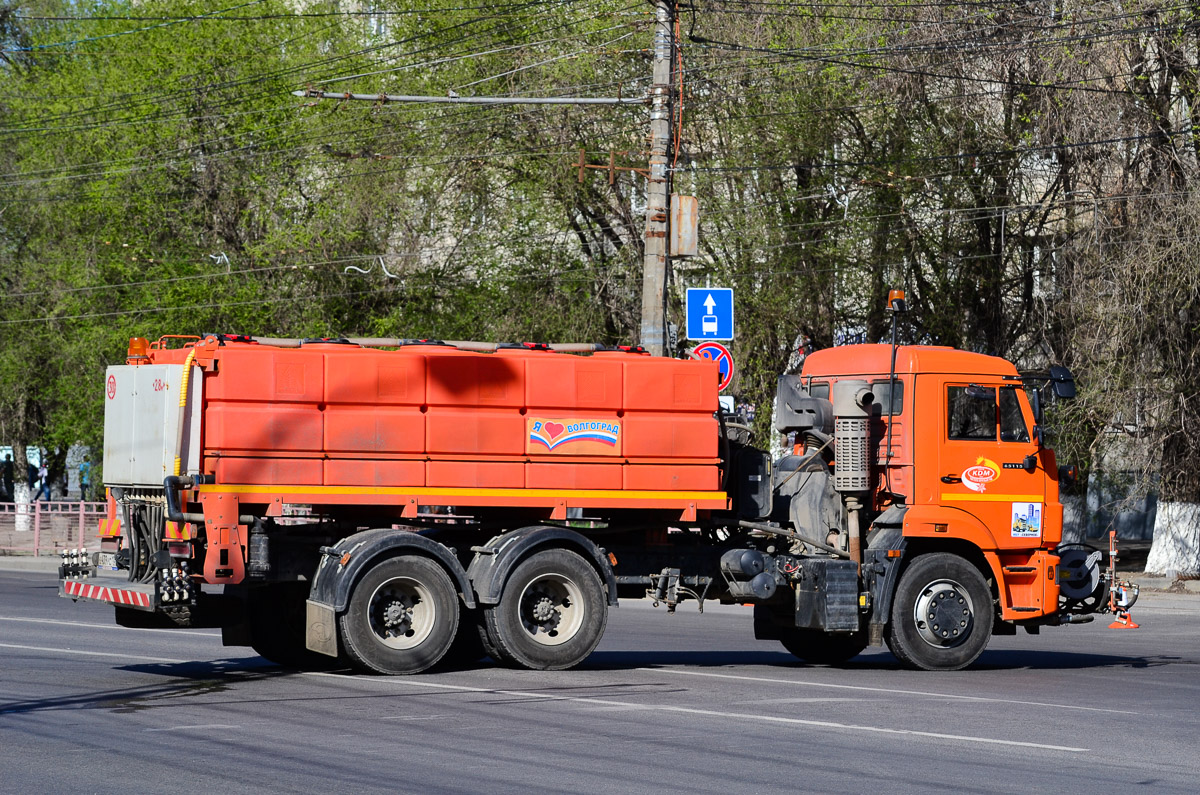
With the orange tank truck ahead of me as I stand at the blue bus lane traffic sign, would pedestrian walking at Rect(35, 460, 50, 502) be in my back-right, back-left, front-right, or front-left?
back-right

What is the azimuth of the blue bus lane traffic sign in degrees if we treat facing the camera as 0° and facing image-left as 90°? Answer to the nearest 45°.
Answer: approximately 0°

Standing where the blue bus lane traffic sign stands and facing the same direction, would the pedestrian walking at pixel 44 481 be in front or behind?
behind

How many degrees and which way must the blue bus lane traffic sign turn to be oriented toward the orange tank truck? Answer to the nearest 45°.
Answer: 0° — it already faces it
